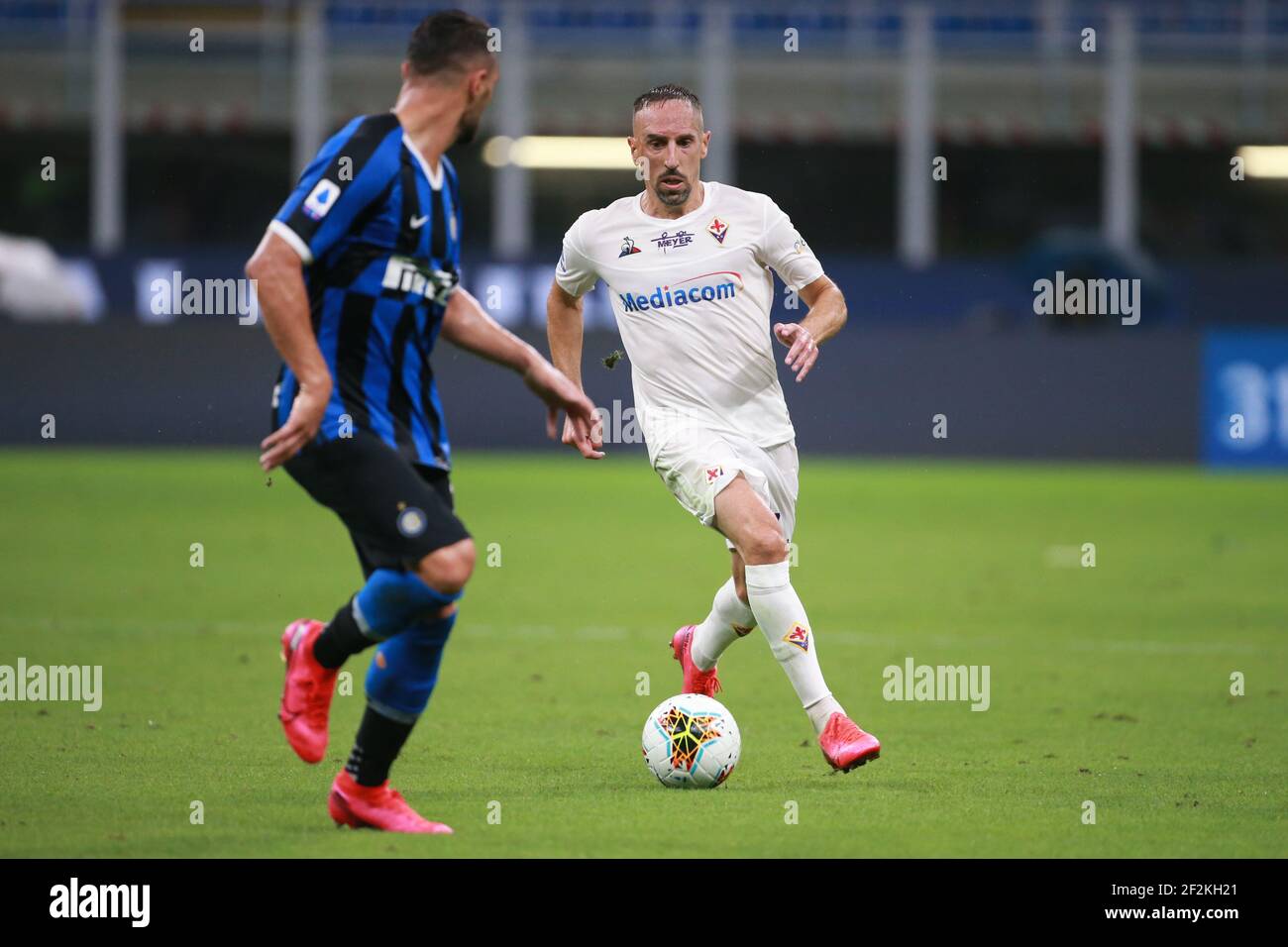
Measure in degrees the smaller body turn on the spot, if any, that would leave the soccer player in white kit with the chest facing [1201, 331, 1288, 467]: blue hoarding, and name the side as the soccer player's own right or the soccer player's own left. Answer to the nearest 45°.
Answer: approximately 180°

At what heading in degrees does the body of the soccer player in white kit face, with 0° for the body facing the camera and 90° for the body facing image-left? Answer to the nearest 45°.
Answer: approximately 0°

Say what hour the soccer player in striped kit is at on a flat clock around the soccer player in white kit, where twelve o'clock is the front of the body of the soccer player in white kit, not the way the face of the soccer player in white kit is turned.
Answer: The soccer player in striped kit is roughly at 1 o'clock from the soccer player in white kit.

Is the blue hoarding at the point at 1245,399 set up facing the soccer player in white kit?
yes

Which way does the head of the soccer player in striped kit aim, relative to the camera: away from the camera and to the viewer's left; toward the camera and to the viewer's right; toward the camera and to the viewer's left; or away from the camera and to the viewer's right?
away from the camera and to the viewer's right

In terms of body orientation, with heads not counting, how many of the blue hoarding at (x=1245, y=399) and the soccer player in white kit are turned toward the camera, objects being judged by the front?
2

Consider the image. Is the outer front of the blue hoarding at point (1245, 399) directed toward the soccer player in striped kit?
yes

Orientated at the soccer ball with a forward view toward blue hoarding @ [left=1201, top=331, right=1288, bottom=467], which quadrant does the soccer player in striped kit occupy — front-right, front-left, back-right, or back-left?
back-left

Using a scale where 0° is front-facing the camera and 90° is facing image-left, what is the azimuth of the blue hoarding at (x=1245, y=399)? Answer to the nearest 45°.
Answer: approximately 0°
